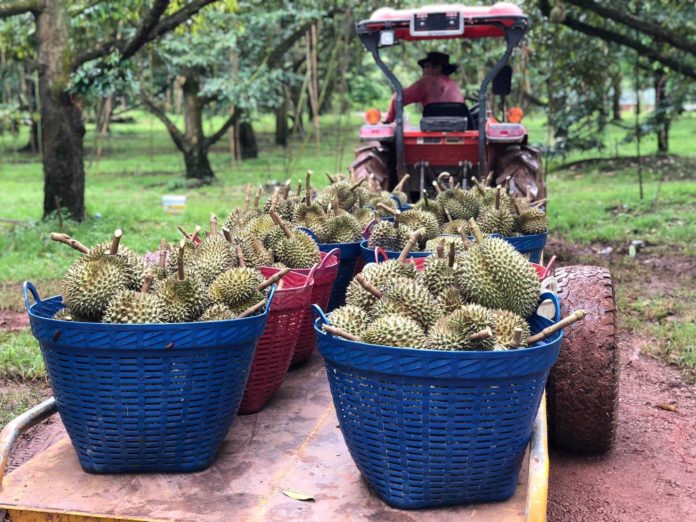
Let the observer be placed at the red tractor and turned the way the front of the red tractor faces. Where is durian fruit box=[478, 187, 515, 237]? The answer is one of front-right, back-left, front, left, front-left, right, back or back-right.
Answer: back

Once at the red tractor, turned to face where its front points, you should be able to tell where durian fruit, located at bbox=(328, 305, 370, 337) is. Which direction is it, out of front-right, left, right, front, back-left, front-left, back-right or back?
back

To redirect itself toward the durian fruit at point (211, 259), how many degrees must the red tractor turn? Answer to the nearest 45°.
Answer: approximately 180°

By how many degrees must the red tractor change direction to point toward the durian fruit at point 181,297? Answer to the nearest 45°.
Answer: approximately 180°

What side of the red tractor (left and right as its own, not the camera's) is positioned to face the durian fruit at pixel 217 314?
back

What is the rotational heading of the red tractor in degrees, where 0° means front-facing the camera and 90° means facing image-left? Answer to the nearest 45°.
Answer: approximately 180°

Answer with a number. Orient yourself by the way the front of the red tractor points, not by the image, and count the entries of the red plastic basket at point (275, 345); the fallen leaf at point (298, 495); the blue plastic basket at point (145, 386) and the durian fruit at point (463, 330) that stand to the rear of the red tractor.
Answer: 4

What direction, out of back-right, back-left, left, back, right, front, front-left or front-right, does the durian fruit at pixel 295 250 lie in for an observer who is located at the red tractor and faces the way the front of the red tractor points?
back

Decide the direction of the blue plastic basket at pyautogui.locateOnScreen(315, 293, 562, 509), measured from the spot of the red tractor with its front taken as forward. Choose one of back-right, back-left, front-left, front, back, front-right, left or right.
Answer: back

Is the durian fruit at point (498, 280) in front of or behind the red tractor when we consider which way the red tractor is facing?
behind

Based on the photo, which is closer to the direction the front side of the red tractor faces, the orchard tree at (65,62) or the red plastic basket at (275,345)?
the orchard tree

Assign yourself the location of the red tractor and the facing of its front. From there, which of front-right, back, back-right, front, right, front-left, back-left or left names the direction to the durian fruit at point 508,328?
back
